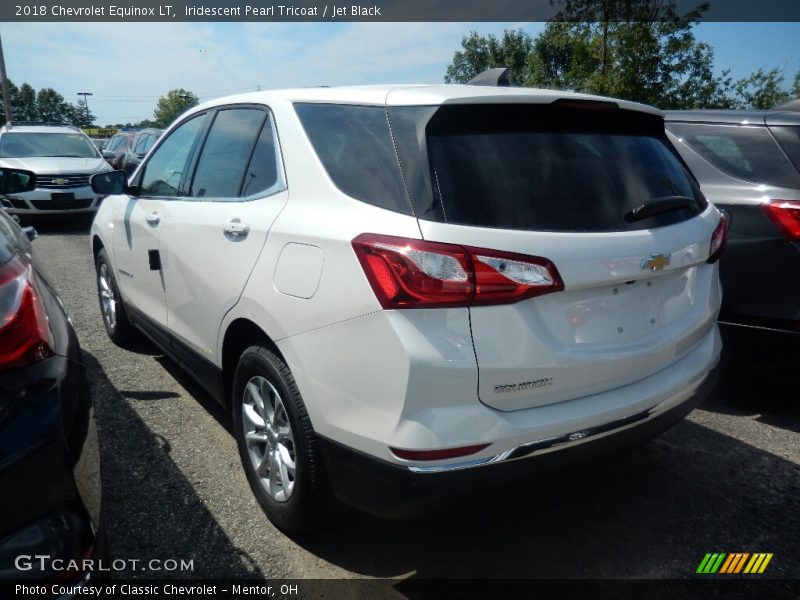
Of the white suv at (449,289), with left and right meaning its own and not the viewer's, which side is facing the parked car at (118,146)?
front

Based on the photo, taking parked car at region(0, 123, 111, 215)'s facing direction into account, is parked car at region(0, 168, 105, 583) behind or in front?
in front

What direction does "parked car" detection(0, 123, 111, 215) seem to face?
toward the camera

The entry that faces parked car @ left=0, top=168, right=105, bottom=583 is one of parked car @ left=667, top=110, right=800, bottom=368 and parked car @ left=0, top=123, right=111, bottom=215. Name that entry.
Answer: parked car @ left=0, top=123, right=111, bottom=215

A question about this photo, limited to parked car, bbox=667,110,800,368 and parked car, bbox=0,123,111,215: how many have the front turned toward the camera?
1

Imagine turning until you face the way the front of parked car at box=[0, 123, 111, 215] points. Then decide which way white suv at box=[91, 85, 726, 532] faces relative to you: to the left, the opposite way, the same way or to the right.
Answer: the opposite way

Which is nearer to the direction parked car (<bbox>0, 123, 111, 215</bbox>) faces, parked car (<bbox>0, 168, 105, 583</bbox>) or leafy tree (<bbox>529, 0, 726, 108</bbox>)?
the parked car

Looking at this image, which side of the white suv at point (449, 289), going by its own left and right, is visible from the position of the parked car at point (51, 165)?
front

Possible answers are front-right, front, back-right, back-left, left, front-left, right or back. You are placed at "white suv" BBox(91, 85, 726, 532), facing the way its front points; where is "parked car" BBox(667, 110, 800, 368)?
right

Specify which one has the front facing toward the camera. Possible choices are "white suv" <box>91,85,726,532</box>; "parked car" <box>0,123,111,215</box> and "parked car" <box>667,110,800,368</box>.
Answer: "parked car" <box>0,123,111,215</box>

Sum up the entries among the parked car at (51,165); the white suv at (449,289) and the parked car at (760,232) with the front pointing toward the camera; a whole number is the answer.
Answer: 1

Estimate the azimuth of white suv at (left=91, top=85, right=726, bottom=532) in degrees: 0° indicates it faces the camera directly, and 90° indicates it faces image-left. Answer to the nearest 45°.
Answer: approximately 135°

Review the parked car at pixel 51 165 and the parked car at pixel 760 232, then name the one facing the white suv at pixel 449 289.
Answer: the parked car at pixel 51 165

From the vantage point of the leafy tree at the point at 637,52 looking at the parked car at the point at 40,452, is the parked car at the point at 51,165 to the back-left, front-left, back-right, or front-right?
front-right

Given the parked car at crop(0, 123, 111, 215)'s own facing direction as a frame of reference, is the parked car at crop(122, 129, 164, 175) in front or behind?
behind

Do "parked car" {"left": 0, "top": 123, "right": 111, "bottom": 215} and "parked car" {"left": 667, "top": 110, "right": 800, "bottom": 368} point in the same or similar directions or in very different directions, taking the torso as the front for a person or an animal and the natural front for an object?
very different directions

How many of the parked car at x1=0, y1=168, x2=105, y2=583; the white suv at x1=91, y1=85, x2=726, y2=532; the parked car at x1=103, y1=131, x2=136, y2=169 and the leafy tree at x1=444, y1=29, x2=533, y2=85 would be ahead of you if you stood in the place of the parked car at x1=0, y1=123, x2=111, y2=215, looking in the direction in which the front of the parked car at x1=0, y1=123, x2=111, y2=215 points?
2

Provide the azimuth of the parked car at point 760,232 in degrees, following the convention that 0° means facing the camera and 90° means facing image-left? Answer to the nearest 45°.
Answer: approximately 135°
